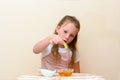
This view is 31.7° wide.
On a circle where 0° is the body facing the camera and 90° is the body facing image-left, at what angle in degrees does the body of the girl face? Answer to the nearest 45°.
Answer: approximately 0°
